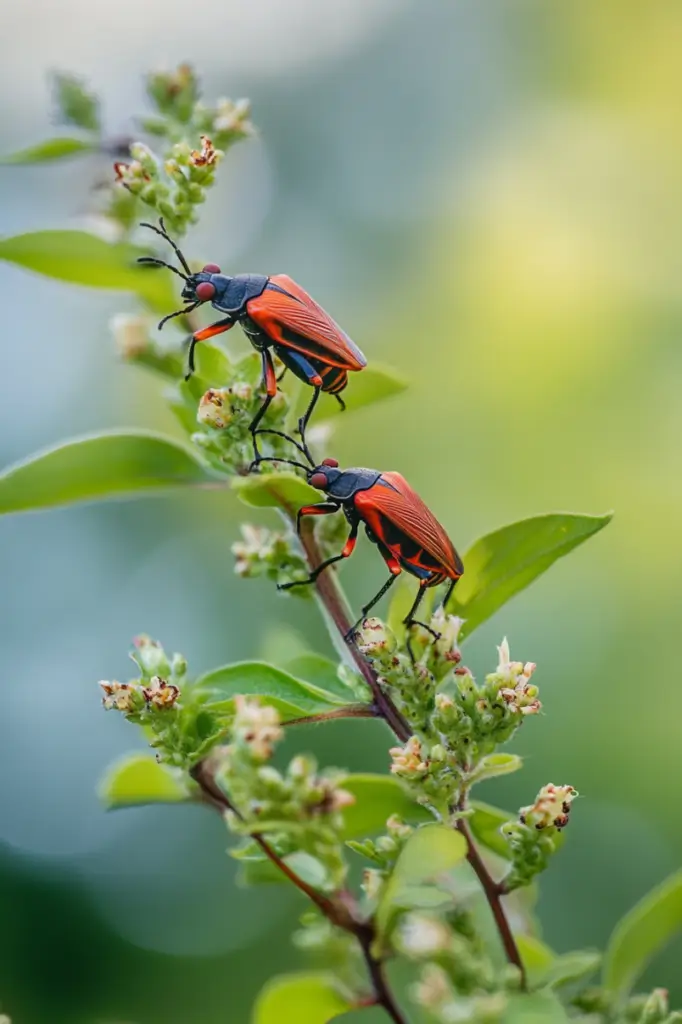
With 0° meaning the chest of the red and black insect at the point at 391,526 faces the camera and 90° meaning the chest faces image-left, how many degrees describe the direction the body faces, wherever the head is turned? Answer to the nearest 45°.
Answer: approximately 90°

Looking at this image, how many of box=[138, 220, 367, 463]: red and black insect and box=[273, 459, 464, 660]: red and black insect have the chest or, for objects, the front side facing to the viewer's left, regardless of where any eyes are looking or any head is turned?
2

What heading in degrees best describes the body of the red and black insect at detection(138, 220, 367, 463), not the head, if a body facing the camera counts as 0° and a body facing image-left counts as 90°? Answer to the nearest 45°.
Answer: approximately 90°
